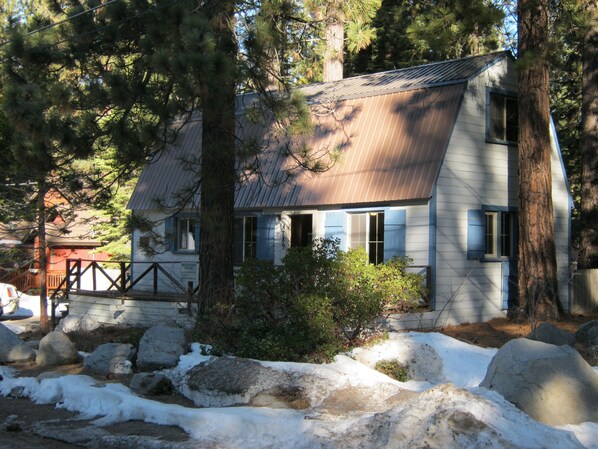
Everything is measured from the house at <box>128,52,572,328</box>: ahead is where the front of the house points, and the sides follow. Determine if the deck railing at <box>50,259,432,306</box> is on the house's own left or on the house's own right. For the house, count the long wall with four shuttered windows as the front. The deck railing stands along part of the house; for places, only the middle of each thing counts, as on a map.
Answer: on the house's own right

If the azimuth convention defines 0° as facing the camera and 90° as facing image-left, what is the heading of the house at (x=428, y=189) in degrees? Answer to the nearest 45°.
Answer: approximately 45°

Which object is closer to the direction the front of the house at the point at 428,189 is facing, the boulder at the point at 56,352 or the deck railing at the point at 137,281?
the boulder

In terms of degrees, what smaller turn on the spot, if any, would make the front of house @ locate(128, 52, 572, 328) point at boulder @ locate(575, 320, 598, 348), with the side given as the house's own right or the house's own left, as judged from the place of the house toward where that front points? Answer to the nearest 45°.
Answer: approximately 90° to the house's own left

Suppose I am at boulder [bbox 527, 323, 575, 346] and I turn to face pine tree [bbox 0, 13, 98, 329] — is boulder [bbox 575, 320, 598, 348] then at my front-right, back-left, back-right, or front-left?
back-right

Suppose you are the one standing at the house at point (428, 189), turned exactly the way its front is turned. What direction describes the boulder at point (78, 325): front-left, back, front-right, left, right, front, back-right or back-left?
front-right

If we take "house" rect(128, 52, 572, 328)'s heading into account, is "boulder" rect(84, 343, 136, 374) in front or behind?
in front

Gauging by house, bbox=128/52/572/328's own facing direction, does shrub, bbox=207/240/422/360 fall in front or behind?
in front

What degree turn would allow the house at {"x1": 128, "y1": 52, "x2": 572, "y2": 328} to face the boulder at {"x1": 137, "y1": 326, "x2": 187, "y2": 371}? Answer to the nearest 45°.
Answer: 0° — it already faces it

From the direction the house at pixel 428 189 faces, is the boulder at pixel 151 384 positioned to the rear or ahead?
ahead

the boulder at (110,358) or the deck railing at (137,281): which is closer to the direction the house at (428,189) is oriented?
the boulder
